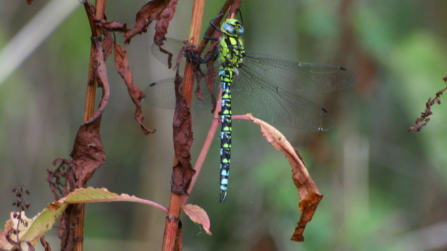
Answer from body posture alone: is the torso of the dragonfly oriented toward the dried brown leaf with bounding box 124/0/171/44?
no

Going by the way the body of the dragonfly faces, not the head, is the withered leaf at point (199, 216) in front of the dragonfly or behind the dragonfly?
behind

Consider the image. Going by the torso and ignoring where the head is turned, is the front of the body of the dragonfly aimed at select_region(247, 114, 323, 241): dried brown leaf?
no

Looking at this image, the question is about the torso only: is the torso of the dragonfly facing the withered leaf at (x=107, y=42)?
no

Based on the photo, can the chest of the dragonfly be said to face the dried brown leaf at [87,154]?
no
